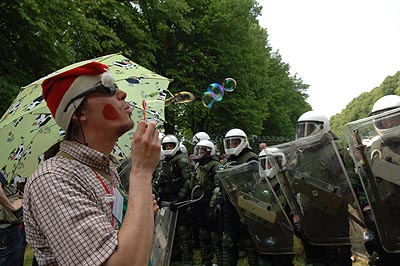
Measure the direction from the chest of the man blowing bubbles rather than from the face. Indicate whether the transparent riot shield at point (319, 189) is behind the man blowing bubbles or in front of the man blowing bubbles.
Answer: in front

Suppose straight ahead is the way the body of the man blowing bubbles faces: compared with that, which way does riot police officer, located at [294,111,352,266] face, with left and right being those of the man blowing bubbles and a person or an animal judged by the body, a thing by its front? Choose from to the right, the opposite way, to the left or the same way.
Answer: the opposite way

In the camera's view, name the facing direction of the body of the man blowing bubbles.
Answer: to the viewer's right

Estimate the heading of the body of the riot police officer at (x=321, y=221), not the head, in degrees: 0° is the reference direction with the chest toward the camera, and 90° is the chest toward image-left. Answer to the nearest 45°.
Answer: approximately 45°

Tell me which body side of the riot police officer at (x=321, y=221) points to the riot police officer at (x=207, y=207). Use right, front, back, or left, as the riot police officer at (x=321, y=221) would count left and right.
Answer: right

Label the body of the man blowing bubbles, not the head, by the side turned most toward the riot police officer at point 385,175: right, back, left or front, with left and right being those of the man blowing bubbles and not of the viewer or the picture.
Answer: front

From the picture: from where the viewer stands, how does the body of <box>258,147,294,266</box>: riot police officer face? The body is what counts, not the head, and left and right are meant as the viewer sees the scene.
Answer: facing the viewer and to the left of the viewer

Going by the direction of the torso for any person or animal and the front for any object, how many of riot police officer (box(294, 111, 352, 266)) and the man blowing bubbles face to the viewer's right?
1
